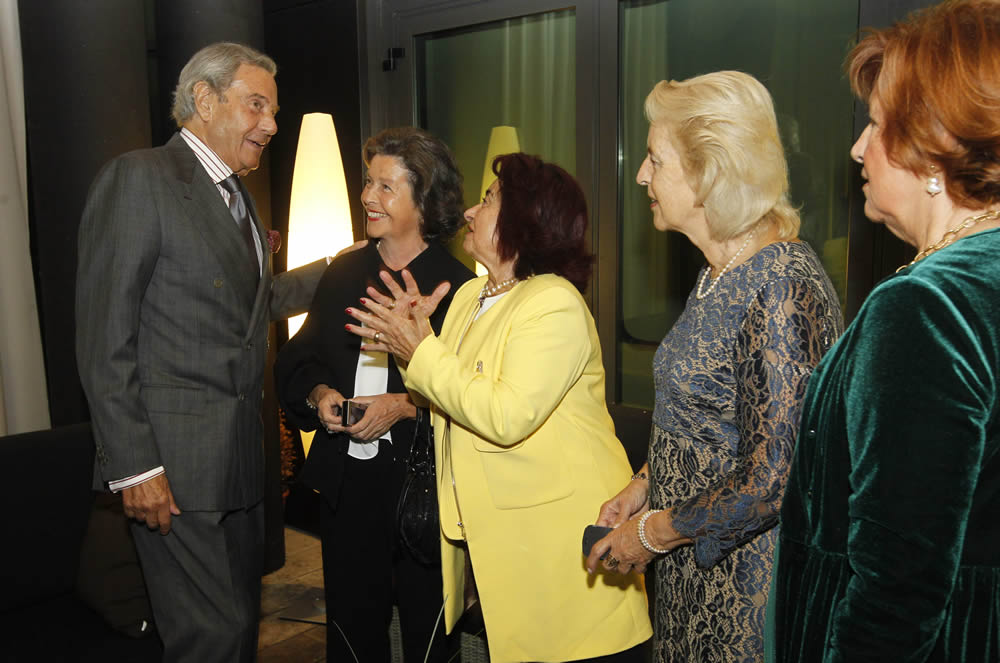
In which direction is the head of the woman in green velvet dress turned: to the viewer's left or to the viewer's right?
to the viewer's left

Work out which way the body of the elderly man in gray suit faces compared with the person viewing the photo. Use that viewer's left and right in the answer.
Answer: facing the viewer and to the right of the viewer

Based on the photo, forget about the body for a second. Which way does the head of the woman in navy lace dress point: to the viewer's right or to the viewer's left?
to the viewer's left

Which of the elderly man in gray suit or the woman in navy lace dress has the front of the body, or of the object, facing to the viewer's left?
the woman in navy lace dress

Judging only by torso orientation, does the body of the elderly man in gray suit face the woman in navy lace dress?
yes

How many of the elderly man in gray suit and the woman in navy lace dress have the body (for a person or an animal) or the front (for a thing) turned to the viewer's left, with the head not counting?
1

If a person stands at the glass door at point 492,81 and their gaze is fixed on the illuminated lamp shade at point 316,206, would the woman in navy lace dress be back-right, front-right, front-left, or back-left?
front-left

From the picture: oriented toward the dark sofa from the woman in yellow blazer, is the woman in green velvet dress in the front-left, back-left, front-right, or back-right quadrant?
back-left

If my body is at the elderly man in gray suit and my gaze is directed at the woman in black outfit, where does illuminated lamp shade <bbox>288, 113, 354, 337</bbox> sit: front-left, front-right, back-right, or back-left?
front-left

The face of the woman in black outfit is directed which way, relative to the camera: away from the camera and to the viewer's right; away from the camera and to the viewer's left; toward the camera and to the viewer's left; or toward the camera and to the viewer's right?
toward the camera and to the viewer's left

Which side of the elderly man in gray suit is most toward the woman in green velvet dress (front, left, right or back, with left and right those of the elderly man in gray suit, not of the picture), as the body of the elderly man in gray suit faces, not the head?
front

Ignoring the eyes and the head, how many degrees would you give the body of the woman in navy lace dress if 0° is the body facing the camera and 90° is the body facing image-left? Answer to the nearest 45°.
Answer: approximately 90°

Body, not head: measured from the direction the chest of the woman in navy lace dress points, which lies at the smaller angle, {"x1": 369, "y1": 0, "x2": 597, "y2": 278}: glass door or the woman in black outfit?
the woman in black outfit
